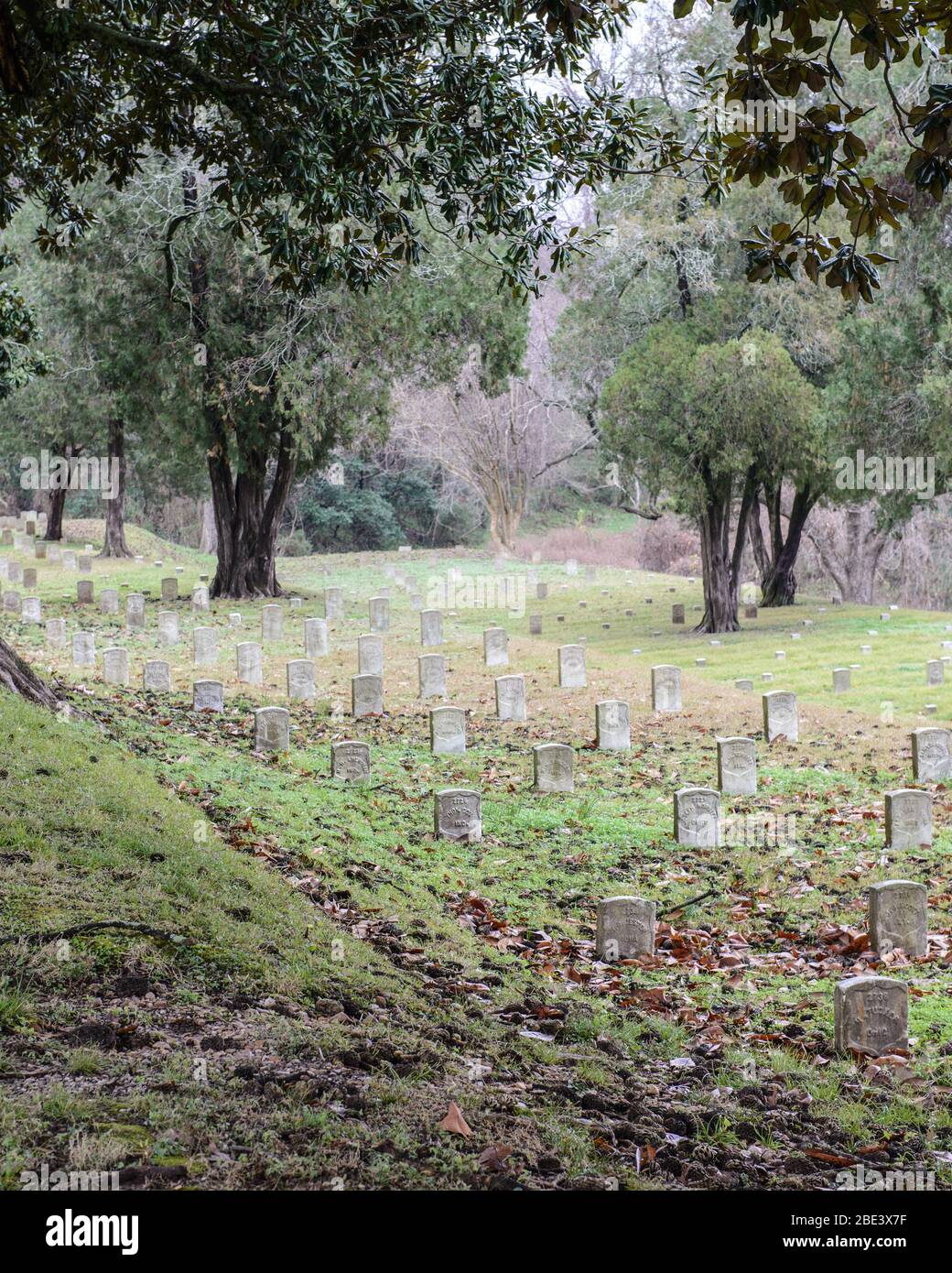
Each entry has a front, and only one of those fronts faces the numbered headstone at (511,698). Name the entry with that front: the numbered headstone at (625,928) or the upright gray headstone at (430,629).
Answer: the upright gray headstone at (430,629)

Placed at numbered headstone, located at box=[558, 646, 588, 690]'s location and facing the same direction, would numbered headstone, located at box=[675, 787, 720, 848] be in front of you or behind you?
in front

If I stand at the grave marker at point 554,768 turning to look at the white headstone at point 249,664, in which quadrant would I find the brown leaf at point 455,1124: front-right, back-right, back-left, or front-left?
back-left
